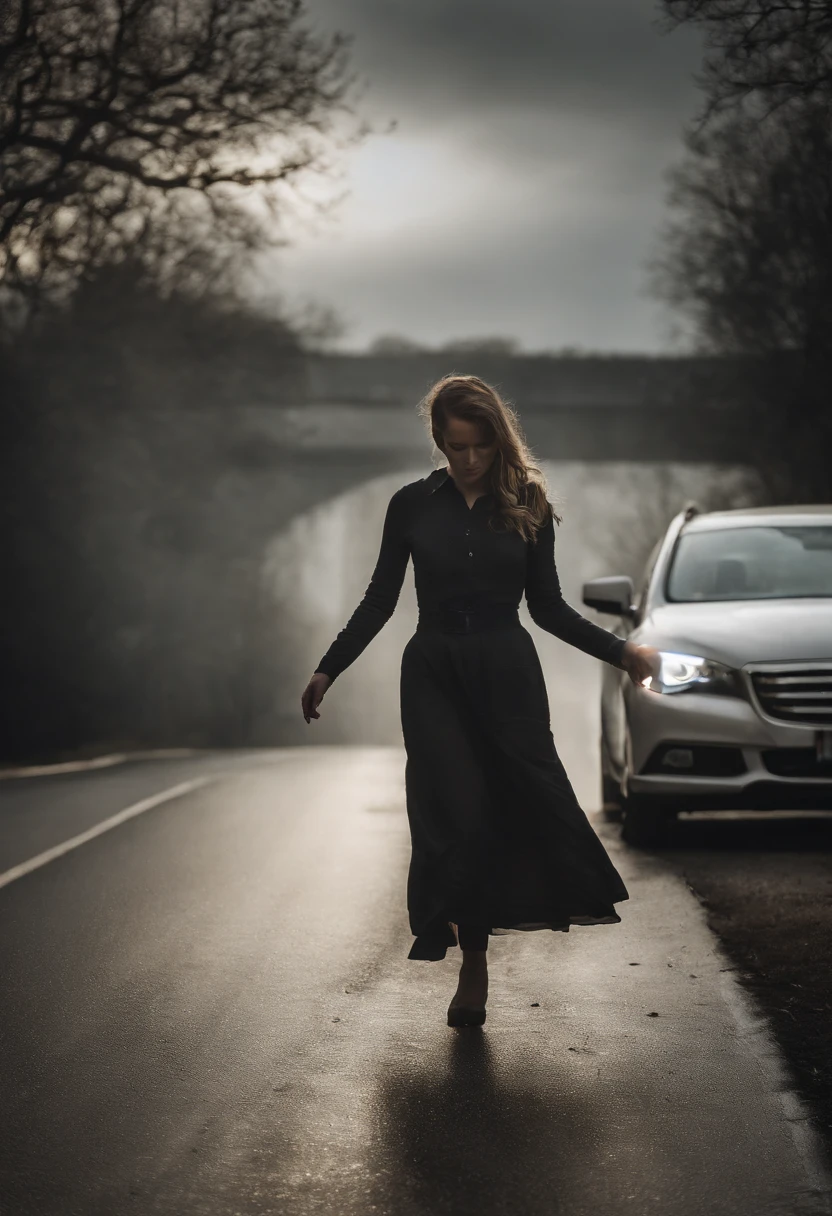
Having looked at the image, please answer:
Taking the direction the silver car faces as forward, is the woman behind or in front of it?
in front

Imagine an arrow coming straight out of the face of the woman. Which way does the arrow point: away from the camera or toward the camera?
toward the camera

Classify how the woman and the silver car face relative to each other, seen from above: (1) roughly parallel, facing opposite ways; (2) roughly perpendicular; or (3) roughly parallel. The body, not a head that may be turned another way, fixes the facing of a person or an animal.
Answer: roughly parallel

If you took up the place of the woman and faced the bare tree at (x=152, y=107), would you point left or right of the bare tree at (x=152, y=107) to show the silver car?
right

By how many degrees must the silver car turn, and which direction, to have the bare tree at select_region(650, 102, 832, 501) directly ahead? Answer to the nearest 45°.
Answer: approximately 180°

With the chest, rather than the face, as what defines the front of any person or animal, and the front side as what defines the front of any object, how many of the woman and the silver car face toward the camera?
2

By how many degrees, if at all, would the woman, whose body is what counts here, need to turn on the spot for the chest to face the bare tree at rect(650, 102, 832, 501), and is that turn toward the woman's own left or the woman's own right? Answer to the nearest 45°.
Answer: approximately 180°

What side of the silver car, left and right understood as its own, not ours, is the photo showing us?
front

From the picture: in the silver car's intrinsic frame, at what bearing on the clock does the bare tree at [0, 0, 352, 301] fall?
The bare tree is roughly at 5 o'clock from the silver car.

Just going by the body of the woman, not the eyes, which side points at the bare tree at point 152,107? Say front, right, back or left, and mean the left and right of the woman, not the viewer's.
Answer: back

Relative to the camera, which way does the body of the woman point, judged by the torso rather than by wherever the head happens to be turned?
toward the camera

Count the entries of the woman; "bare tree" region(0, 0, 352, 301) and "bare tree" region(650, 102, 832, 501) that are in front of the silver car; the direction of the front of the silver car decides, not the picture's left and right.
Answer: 1
